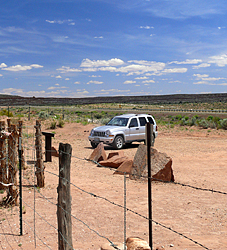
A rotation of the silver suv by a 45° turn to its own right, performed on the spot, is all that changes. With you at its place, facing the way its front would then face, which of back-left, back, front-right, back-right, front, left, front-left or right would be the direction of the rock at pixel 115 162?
left

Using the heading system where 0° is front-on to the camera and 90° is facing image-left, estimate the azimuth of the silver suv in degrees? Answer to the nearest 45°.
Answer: approximately 45°

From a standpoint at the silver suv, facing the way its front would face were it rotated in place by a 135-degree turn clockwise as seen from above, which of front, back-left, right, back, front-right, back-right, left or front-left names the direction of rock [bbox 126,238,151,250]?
back

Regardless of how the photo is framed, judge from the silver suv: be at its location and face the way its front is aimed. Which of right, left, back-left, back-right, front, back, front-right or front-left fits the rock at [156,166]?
front-left
